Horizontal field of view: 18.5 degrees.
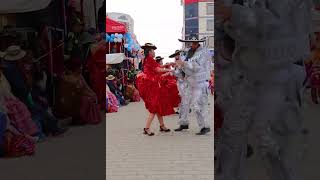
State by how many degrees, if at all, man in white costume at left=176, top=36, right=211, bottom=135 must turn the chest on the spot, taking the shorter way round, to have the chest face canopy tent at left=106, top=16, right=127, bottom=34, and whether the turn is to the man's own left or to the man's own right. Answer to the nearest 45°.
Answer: approximately 90° to the man's own right

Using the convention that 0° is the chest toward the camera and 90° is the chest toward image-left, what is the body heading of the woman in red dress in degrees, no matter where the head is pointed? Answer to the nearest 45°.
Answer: approximately 270°

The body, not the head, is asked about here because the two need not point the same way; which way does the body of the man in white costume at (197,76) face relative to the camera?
to the viewer's left

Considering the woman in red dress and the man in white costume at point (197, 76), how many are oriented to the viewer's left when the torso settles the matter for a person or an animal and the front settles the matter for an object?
1

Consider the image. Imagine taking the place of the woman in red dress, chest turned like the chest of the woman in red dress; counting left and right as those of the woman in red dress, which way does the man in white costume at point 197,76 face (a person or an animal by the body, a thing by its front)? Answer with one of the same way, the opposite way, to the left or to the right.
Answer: the opposite way

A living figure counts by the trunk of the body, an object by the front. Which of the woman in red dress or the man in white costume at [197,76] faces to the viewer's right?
the woman in red dress

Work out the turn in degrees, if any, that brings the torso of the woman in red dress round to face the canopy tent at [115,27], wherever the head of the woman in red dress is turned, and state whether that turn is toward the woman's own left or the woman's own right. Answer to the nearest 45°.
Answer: approximately 90° to the woman's own left
